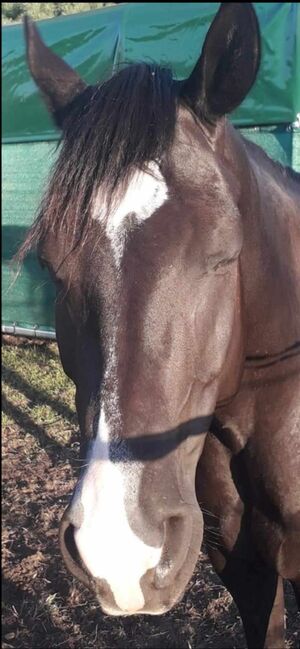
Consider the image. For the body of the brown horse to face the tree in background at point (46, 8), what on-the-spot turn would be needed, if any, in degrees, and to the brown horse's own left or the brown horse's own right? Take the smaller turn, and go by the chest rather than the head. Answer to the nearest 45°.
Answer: approximately 135° to the brown horse's own right

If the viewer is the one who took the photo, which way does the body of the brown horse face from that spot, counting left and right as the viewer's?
facing the viewer and to the left of the viewer
